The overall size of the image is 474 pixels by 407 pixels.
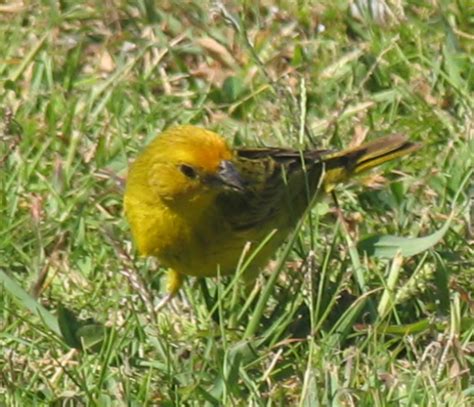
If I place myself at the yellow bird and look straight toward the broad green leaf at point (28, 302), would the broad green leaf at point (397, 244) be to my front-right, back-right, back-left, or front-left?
back-left

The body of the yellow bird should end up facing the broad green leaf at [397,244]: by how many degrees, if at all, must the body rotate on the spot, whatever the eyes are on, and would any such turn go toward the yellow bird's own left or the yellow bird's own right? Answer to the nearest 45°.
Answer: approximately 135° to the yellow bird's own left

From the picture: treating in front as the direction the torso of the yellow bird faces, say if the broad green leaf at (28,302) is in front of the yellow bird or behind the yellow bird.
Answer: in front
